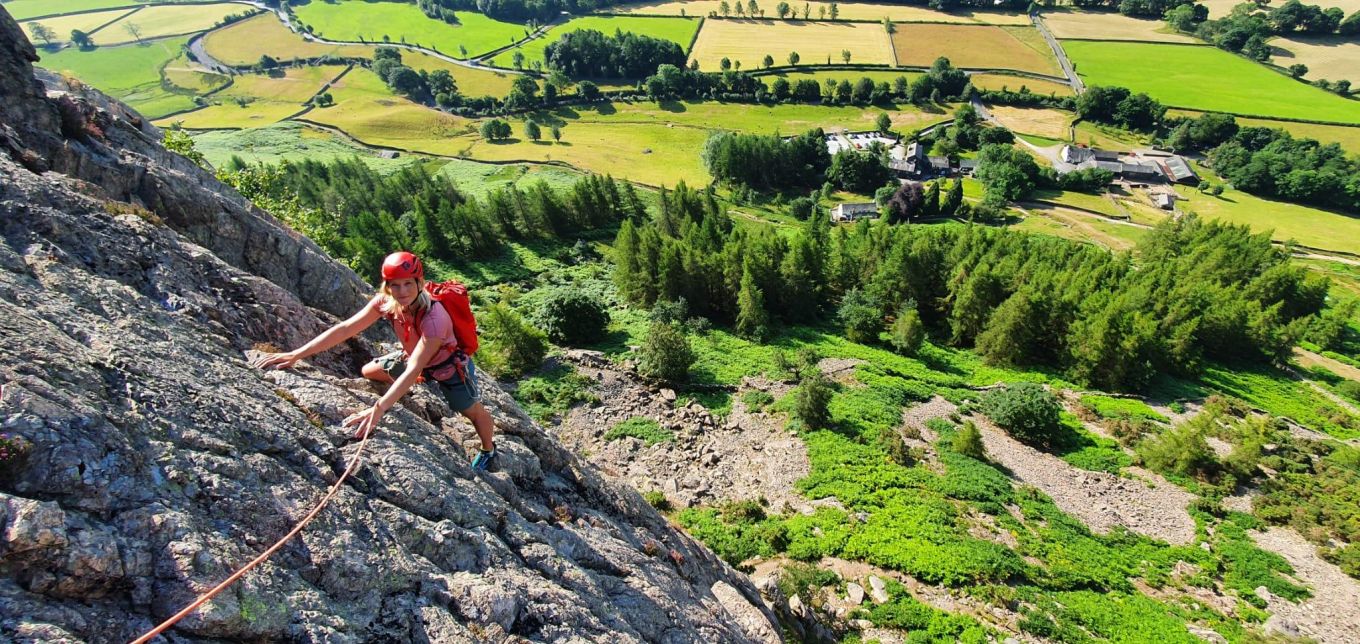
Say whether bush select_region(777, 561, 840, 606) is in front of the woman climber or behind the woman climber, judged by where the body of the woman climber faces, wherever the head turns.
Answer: behind

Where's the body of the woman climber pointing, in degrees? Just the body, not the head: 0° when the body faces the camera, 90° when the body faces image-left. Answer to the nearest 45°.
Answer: approximately 45°

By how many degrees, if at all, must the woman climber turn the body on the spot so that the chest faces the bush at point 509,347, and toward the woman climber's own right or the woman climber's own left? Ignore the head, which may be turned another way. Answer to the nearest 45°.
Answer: approximately 135° to the woman climber's own right

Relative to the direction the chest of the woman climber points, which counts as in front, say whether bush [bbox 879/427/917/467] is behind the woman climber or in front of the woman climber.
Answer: behind

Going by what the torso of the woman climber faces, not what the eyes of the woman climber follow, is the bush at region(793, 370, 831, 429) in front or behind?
behind

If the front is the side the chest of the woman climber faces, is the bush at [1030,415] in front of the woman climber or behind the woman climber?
behind

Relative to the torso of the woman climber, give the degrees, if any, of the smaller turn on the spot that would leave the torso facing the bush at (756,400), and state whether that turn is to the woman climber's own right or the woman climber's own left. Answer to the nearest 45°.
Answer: approximately 180°
